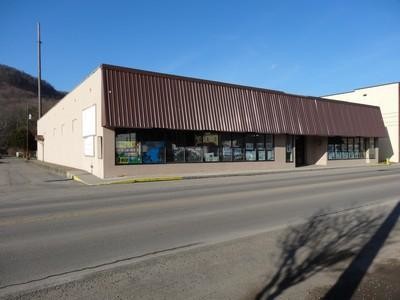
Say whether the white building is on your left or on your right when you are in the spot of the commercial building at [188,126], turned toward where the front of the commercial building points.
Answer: on your left

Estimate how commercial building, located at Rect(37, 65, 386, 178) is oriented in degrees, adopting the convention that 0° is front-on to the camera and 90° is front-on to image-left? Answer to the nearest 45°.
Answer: approximately 315°
